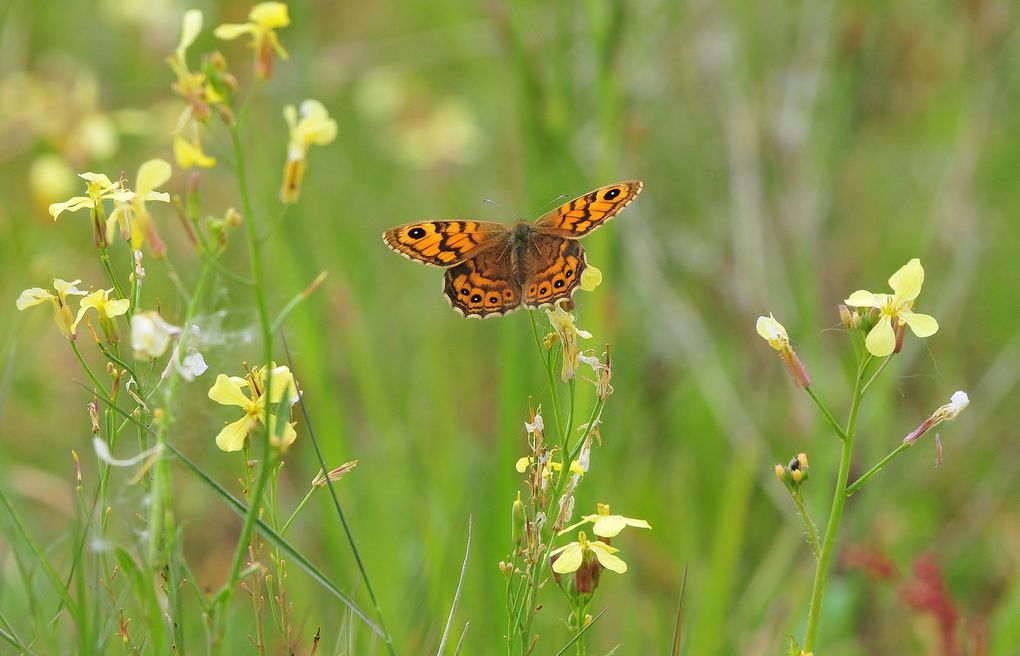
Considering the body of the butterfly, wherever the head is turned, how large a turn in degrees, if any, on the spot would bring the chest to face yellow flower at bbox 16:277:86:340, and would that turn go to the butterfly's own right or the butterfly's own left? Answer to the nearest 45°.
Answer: approximately 135° to the butterfly's own left

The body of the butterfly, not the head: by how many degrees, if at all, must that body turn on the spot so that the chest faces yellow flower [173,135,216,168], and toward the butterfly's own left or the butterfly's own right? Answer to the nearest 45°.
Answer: approximately 135° to the butterfly's own left

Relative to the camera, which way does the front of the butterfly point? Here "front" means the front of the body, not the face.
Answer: away from the camera

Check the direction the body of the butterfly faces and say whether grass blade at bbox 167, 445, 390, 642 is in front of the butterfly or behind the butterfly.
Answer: behind

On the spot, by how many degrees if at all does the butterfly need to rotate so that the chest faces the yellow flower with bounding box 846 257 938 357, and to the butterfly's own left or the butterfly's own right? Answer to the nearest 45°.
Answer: approximately 135° to the butterfly's own right

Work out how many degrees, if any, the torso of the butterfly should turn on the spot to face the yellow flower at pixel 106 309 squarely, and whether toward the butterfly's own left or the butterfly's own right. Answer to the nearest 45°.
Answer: approximately 135° to the butterfly's own left
